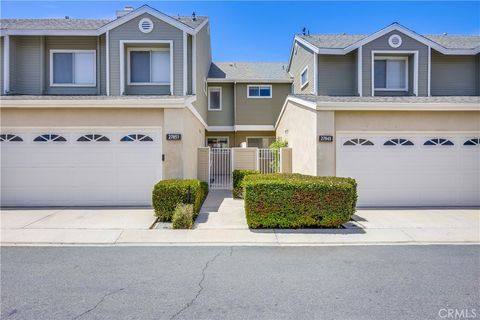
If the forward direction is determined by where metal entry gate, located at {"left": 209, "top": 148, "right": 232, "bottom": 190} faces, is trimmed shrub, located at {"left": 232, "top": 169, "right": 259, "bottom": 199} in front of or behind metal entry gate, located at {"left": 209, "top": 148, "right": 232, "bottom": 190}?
in front

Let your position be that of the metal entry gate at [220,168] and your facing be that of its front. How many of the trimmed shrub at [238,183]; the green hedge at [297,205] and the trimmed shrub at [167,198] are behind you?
0

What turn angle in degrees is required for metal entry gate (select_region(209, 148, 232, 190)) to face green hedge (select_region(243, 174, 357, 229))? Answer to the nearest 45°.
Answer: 0° — it already faces it

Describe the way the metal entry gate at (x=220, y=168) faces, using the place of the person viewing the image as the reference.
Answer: facing the viewer

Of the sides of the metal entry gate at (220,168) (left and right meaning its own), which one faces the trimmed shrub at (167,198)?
front

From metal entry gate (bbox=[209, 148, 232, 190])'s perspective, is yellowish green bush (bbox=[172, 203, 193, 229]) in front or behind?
in front

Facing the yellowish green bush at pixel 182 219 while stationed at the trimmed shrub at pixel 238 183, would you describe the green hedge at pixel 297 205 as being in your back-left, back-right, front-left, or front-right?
front-left
